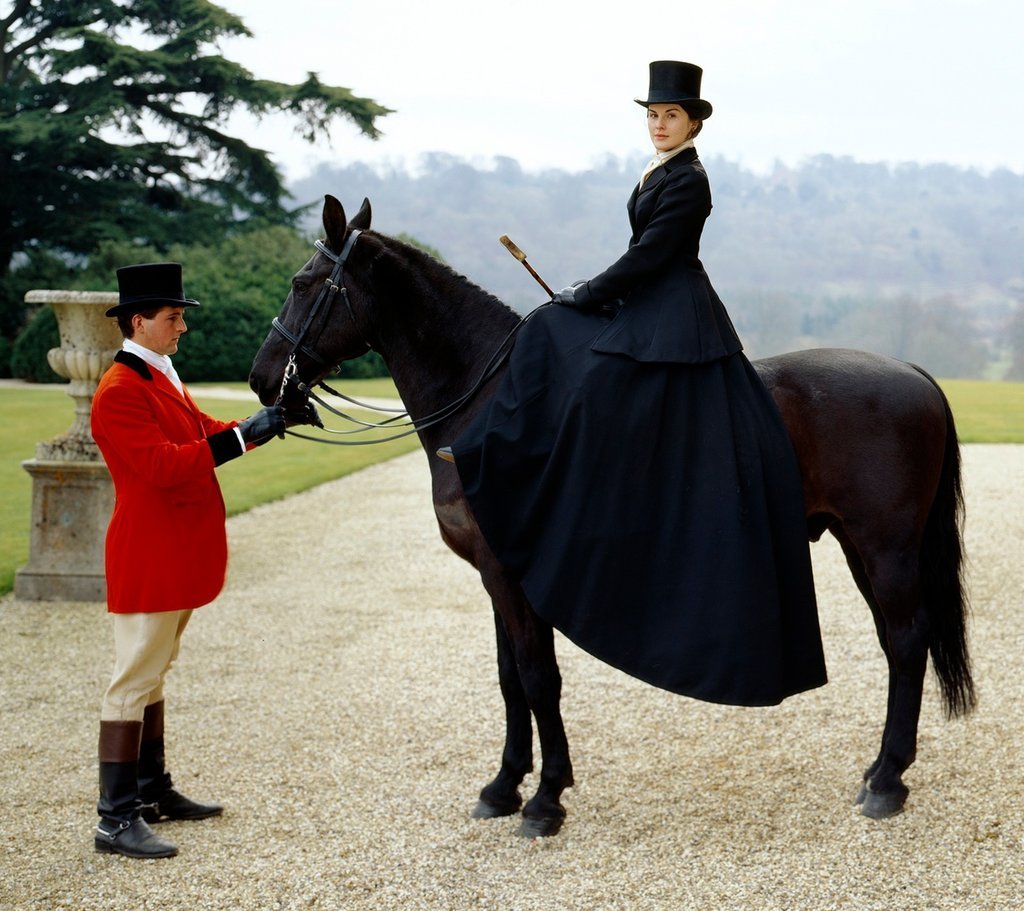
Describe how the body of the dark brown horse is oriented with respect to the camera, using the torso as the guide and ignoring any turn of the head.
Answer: to the viewer's left

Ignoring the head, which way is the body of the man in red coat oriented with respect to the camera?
to the viewer's right

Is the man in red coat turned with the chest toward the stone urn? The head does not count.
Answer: no

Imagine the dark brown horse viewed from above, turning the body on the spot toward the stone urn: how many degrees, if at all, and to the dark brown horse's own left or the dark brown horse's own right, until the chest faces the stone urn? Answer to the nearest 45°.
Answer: approximately 45° to the dark brown horse's own right

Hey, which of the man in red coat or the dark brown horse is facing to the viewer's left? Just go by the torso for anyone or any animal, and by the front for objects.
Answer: the dark brown horse

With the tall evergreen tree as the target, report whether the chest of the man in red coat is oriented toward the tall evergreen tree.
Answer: no

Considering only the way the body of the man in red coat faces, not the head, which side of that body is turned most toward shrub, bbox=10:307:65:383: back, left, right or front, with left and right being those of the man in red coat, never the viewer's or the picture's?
left

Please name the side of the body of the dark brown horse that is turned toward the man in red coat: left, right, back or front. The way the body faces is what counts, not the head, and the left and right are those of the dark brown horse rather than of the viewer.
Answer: front

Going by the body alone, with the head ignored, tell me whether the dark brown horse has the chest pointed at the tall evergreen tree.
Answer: no

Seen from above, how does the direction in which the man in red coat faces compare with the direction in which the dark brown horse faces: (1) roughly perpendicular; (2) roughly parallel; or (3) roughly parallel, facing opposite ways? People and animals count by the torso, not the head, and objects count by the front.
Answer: roughly parallel, facing opposite ways

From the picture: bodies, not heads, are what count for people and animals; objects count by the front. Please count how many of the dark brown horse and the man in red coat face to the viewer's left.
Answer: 1

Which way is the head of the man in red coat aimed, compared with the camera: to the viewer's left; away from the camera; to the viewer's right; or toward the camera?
to the viewer's right
